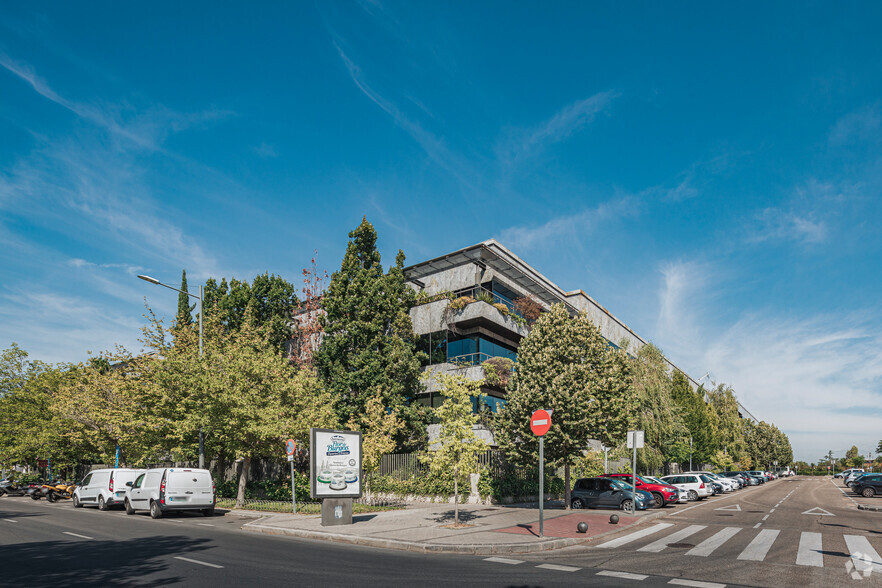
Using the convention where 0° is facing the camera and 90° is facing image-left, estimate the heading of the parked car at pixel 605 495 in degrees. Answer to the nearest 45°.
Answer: approximately 315°

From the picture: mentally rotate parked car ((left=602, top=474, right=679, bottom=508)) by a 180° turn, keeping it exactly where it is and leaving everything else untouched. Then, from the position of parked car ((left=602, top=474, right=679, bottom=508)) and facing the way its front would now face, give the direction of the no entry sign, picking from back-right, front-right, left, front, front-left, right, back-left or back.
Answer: back-left

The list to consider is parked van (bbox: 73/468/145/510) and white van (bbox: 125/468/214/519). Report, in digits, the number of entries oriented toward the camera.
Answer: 0

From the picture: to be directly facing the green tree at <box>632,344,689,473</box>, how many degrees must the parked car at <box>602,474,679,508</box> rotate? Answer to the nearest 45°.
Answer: approximately 135° to its left

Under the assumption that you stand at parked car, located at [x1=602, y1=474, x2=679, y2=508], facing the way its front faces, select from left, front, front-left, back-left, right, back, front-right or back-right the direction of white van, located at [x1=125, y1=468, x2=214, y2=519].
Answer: right

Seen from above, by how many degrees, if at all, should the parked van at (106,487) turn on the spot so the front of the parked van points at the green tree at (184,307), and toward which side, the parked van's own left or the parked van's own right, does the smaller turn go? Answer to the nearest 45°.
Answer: approximately 45° to the parked van's own right

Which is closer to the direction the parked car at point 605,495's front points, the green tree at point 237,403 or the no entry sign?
the no entry sign

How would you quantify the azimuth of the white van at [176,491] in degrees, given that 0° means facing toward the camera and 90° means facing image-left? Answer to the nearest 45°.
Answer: approximately 135°
